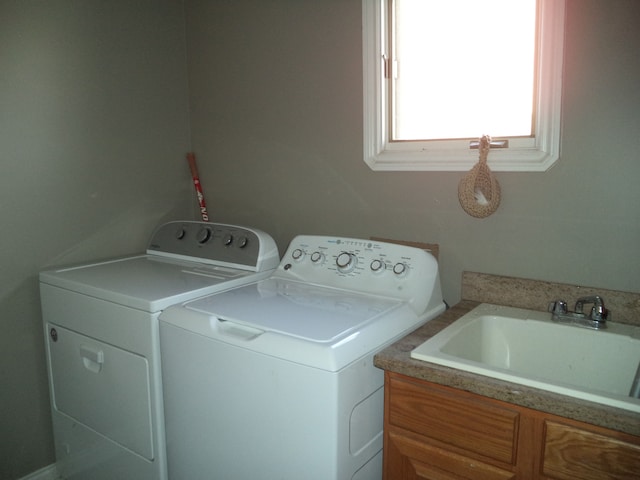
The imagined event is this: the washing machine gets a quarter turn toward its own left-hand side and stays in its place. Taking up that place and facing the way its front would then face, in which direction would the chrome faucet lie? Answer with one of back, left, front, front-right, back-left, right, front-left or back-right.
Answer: front-left

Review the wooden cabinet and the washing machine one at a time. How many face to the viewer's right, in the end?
0

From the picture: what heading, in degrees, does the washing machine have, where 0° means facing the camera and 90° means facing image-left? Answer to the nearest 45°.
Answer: approximately 45°

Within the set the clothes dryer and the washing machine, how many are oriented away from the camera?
0

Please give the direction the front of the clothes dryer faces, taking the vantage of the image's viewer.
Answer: facing the viewer and to the left of the viewer

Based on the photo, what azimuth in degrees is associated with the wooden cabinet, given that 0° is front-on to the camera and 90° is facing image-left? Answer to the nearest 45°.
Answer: approximately 45°

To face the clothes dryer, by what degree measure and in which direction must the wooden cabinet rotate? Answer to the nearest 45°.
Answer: approximately 45° to its right

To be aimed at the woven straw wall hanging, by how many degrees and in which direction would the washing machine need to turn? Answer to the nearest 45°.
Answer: approximately 180°

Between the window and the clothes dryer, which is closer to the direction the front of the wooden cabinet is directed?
the clothes dryer

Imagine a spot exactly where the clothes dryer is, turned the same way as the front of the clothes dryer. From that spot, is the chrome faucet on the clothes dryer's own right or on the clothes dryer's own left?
on the clothes dryer's own left

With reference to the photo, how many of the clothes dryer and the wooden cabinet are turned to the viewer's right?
0

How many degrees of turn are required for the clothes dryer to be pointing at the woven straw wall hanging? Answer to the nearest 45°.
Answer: approximately 135° to its left
